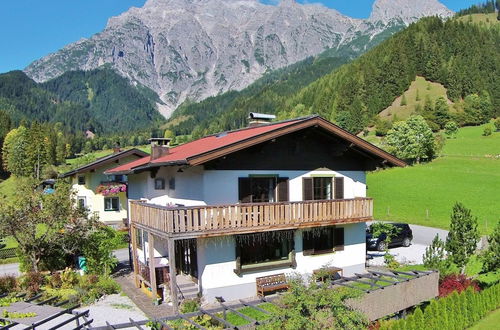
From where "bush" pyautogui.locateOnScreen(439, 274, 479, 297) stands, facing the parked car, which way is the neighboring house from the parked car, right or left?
left

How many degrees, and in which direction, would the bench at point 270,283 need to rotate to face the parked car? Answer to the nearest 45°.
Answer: approximately 90° to its left

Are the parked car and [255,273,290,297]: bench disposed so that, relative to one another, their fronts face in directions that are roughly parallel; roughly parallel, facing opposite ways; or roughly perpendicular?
roughly perpendicular

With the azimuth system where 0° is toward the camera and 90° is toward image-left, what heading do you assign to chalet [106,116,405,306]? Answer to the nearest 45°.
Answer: approximately 315°

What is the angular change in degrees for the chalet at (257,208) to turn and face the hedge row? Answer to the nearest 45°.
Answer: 0° — it already faces it

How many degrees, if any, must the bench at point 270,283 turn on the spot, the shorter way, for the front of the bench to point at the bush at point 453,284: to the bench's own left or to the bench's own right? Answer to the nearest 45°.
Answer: approximately 45° to the bench's own left

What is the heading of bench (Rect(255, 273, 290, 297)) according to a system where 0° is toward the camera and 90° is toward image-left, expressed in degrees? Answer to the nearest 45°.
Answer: approximately 315°

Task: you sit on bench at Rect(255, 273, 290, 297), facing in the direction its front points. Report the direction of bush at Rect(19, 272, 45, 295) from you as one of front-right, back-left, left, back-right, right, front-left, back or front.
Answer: back-right
